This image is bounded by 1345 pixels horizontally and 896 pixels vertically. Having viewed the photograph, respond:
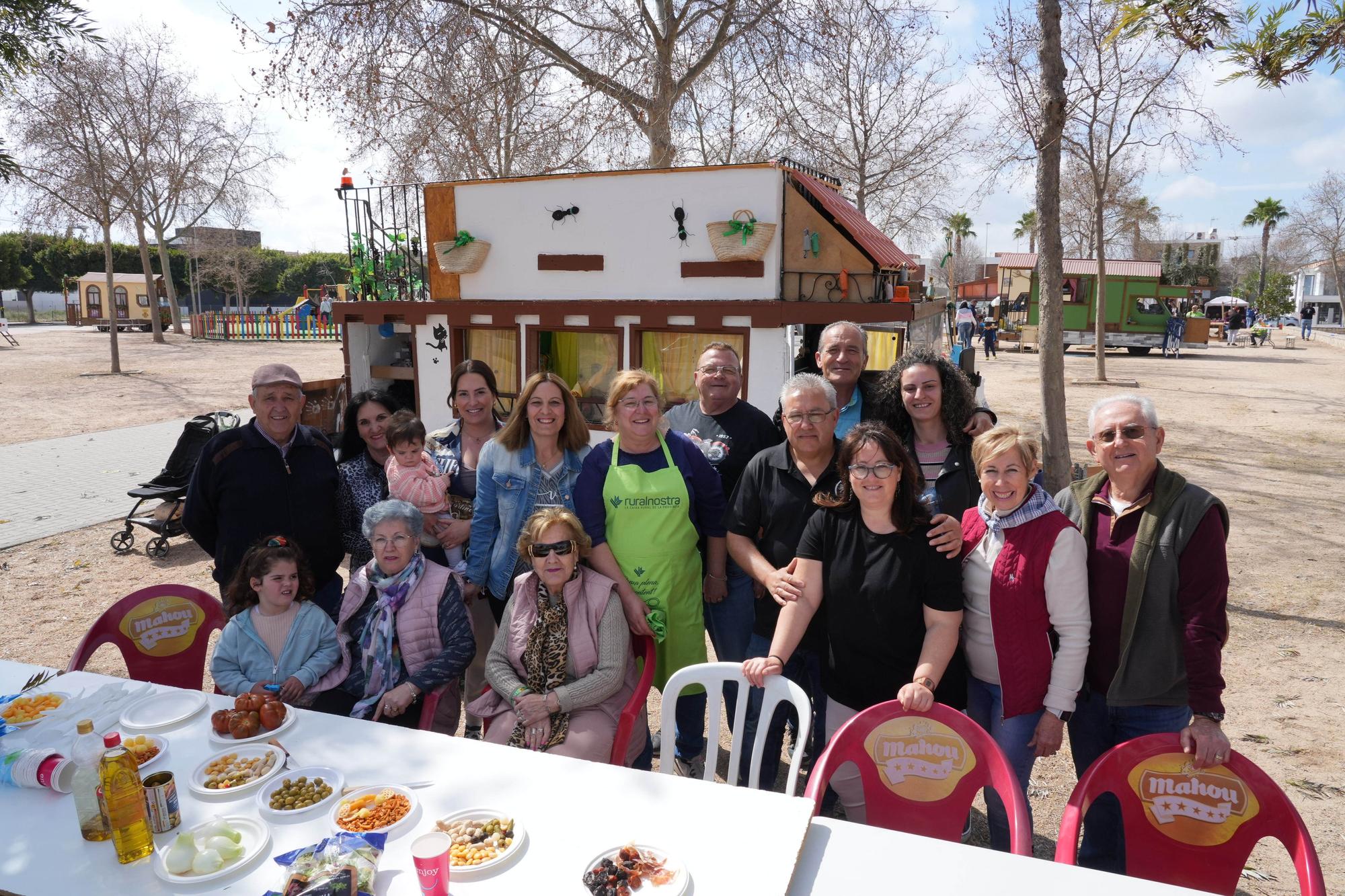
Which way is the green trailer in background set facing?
to the viewer's right

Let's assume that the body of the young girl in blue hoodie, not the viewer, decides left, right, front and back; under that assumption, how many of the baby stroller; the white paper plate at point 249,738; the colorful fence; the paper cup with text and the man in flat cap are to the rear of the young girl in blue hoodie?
3

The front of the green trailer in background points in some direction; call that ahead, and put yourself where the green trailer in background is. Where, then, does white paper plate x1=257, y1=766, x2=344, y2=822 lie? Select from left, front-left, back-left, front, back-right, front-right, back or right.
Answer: right

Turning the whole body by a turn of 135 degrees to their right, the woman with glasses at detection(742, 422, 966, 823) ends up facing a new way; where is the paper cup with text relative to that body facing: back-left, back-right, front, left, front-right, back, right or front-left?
left

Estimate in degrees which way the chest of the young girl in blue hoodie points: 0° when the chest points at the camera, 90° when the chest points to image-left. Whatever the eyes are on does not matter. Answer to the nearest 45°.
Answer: approximately 0°

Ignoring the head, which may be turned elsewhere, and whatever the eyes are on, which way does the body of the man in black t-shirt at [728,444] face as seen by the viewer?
toward the camera

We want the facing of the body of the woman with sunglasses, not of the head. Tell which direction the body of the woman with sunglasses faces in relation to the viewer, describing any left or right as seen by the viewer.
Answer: facing the viewer
